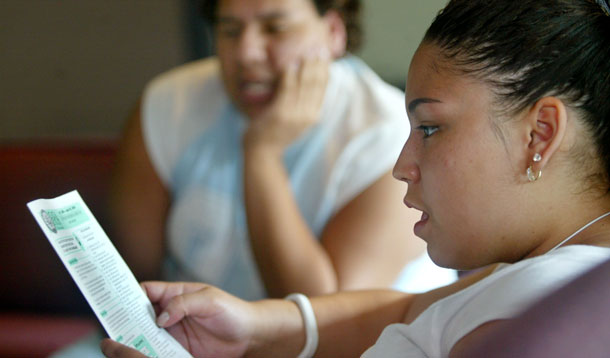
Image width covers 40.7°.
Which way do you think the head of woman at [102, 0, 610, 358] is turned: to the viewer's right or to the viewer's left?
to the viewer's left

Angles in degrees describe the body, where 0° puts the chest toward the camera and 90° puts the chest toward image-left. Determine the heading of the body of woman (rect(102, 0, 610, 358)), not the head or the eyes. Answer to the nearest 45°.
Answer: approximately 90°
